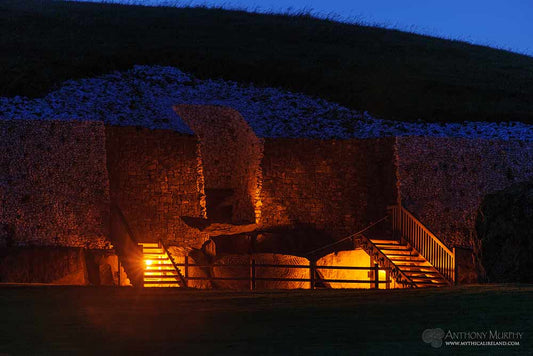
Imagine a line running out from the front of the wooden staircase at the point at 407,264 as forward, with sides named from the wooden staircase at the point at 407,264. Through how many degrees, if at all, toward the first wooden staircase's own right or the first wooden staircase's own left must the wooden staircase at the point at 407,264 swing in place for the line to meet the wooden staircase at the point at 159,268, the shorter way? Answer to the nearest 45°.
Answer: approximately 135° to the first wooden staircase's own right

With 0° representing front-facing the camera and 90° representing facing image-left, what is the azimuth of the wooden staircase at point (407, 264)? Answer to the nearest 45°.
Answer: approximately 315°
